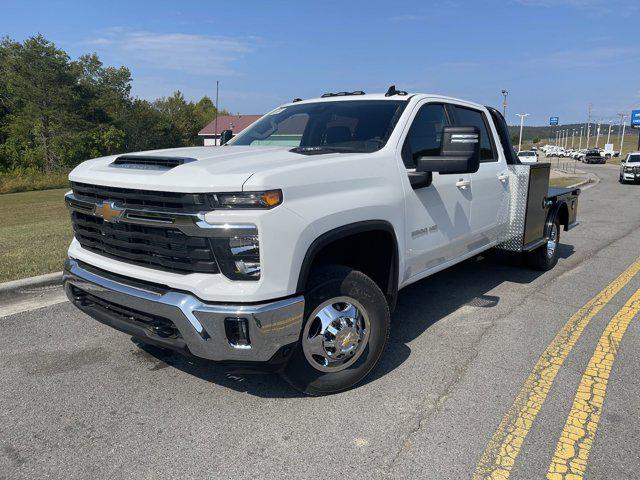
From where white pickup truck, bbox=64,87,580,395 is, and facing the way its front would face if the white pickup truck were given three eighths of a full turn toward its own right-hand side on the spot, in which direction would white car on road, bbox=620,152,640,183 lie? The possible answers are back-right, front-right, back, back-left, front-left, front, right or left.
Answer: front-right

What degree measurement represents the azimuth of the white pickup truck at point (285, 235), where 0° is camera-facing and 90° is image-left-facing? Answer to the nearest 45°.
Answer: approximately 45°
